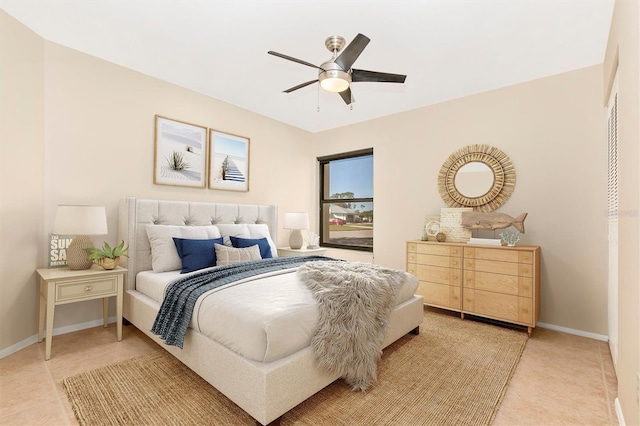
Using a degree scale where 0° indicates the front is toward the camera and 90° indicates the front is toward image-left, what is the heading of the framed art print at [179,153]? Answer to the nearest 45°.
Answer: approximately 315°

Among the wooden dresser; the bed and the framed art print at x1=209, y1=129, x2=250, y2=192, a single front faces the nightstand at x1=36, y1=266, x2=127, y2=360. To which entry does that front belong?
the wooden dresser
